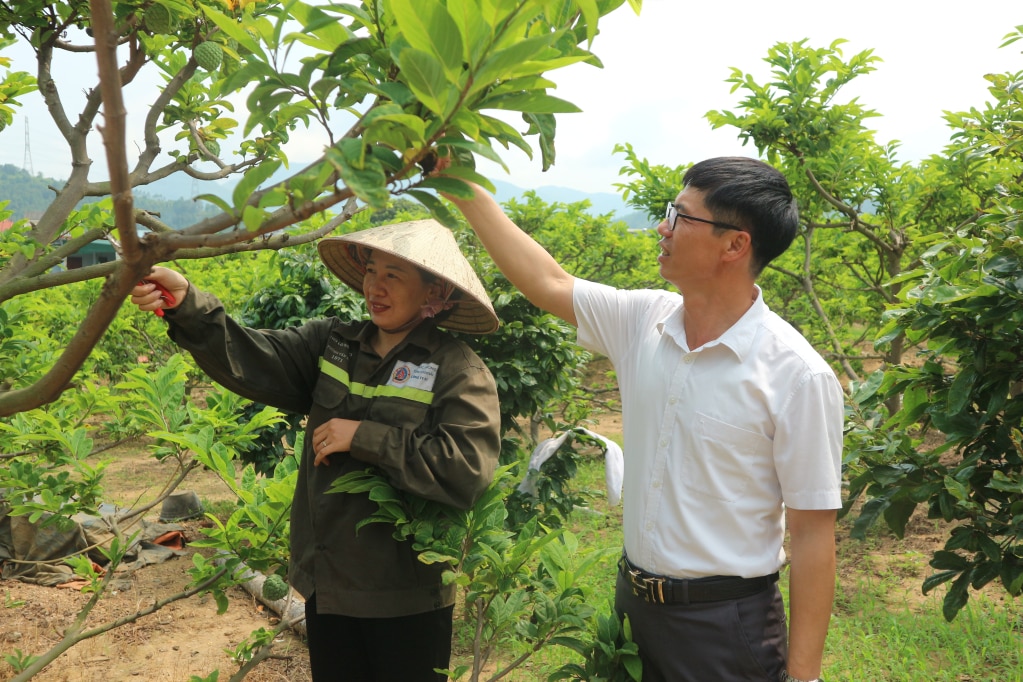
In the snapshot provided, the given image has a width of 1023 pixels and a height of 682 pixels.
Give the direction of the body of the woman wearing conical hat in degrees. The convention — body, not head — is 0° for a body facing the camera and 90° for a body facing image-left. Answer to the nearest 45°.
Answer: approximately 45°

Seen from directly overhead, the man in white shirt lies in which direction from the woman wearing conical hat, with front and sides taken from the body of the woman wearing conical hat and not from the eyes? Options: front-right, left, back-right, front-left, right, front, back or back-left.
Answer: left

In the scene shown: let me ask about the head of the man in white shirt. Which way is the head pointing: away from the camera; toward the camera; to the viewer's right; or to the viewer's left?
to the viewer's left

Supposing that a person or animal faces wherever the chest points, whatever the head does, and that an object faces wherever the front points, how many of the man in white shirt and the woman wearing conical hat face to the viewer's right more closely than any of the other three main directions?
0

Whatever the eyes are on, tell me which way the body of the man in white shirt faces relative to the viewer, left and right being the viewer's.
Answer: facing the viewer and to the left of the viewer

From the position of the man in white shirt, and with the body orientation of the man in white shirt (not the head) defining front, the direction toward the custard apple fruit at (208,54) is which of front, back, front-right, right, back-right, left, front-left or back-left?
front-right
